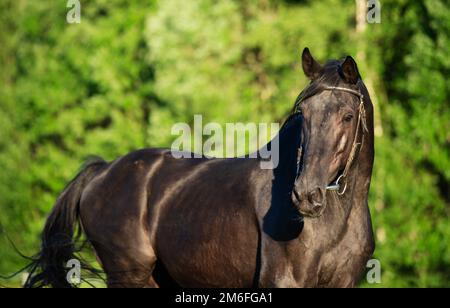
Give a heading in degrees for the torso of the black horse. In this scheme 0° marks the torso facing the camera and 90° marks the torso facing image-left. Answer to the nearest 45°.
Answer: approximately 315°
